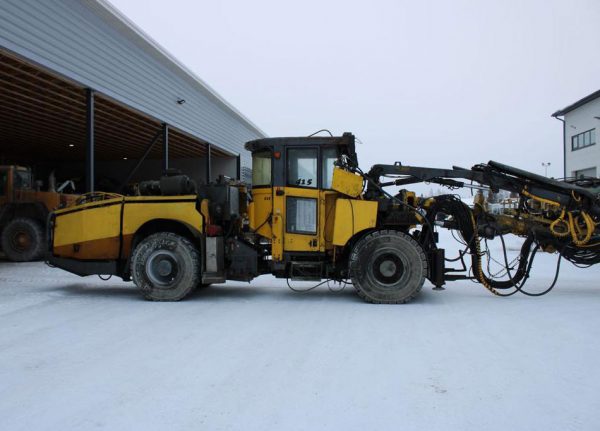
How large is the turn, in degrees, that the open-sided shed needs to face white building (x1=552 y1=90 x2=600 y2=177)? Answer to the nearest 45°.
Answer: approximately 45° to its left

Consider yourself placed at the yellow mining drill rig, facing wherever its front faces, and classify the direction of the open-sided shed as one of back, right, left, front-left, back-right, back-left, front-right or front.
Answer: back-left

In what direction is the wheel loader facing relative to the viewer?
to the viewer's right

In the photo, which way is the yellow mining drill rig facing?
to the viewer's right

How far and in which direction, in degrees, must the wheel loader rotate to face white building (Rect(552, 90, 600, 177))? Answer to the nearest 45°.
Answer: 0° — it already faces it

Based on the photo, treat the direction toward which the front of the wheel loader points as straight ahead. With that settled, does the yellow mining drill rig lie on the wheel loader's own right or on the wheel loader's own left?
on the wheel loader's own right

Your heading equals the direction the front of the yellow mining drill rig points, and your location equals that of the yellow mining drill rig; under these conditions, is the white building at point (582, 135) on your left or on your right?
on your left
